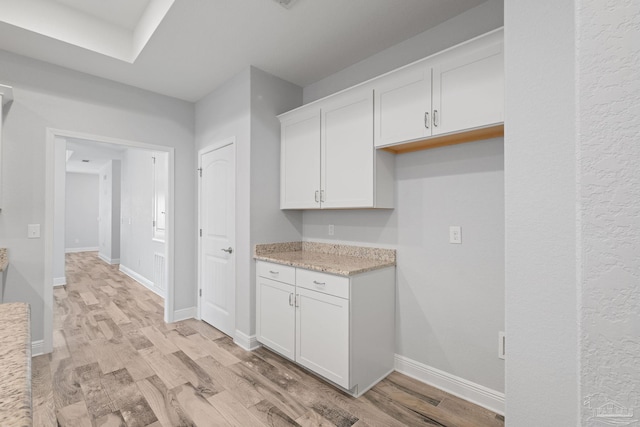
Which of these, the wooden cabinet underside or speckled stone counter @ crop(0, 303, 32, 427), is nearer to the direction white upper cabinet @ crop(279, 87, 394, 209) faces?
the speckled stone counter

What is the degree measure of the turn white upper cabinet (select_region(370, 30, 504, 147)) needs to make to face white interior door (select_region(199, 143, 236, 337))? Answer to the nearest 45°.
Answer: approximately 45° to its right

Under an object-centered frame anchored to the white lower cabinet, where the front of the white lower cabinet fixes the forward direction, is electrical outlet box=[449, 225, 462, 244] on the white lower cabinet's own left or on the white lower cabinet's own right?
on the white lower cabinet's own left

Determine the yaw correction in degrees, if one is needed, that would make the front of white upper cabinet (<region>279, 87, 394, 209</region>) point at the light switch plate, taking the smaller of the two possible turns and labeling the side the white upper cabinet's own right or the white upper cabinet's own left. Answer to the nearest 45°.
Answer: approximately 45° to the white upper cabinet's own right

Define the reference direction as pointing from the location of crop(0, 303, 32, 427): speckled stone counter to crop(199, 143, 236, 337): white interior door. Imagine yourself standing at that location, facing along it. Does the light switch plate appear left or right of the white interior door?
left
